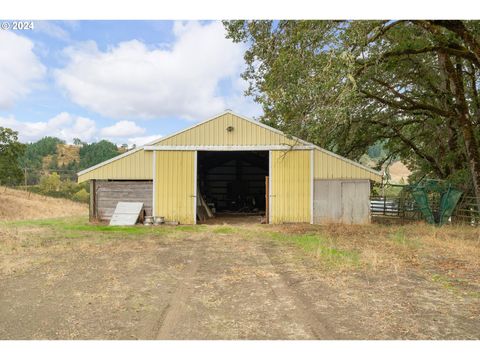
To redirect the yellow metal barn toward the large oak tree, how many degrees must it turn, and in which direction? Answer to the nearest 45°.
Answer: approximately 45° to its left

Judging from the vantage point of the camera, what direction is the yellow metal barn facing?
facing the viewer
